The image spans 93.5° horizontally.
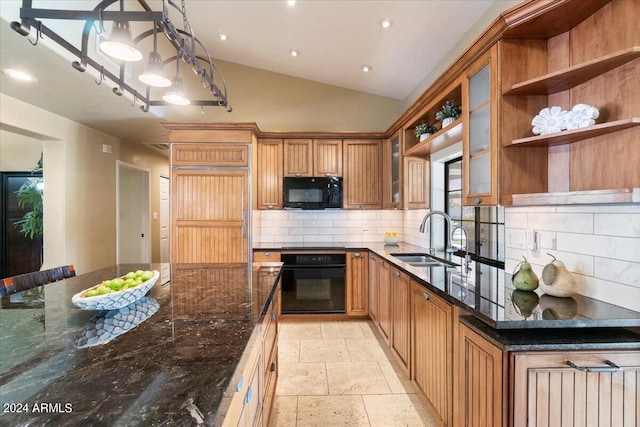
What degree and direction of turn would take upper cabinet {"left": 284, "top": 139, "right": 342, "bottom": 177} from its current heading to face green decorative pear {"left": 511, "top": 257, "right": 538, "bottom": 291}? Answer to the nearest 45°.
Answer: approximately 45° to its left

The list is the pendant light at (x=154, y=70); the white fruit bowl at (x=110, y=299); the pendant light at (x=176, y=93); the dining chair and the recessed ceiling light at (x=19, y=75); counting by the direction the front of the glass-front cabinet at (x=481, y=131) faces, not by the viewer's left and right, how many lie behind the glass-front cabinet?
0

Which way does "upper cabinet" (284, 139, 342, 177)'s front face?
toward the camera

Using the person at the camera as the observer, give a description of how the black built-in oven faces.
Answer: facing the viewer

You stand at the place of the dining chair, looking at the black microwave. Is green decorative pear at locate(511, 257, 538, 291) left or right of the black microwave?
right

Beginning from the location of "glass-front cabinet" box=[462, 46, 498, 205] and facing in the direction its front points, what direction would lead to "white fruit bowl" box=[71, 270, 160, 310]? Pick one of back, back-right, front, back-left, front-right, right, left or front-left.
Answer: front

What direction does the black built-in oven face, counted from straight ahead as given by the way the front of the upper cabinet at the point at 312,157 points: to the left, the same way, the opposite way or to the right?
the same way

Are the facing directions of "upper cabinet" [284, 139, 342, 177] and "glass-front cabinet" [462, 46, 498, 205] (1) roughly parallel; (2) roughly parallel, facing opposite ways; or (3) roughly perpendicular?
roughly perpendicular

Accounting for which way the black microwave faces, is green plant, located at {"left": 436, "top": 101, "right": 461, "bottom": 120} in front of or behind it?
in front

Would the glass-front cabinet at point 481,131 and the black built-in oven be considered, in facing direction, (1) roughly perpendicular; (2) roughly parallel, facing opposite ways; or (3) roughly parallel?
roughly perpendicular

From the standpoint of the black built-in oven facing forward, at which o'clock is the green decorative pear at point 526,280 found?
The green decorative pear is roughly at 11 o'clock from the black built-in oven.

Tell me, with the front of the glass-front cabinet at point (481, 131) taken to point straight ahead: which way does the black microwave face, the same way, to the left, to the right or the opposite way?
to the left

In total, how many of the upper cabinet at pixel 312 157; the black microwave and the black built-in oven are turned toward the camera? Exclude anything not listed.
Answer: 3

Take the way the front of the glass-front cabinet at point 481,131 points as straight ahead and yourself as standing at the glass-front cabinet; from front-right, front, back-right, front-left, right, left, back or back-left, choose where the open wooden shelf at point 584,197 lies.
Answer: left

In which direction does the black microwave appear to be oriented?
toward the camera

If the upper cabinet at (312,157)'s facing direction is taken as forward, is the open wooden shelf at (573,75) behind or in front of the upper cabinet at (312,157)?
in front
